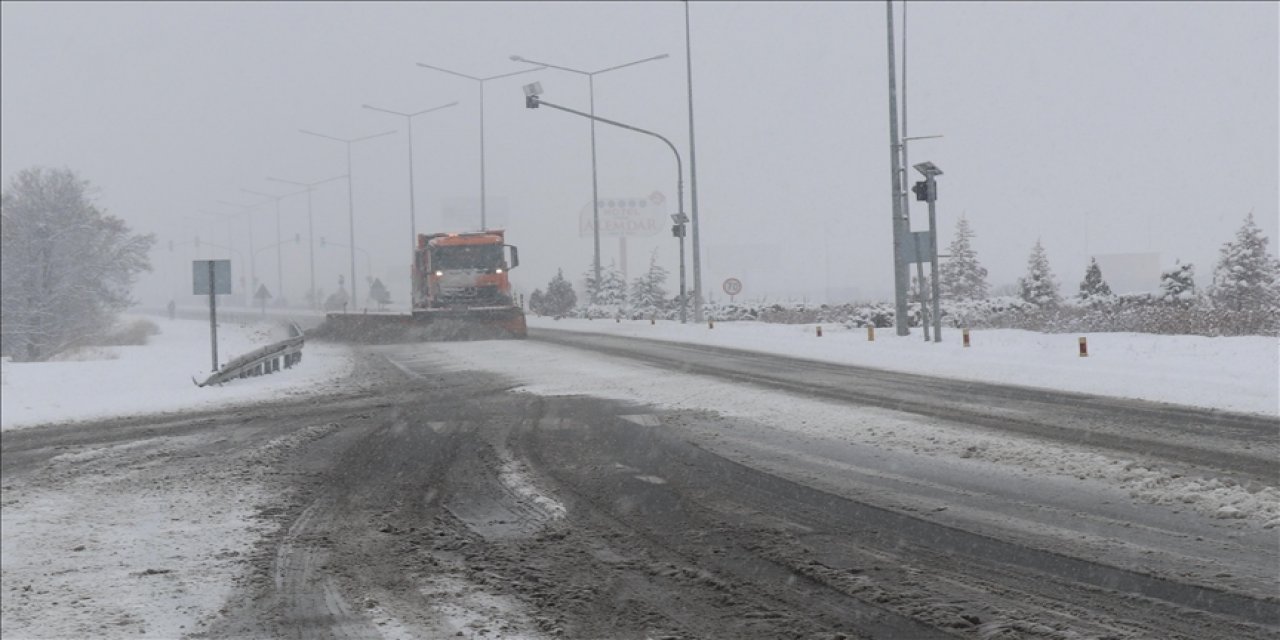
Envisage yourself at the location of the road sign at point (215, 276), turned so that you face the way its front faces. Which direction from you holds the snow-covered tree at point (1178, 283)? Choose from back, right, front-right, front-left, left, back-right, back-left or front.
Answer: right

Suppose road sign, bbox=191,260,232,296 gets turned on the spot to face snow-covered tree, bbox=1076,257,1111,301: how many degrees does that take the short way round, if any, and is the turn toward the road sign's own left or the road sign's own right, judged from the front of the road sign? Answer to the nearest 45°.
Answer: approximately 90° to the road sign's own right

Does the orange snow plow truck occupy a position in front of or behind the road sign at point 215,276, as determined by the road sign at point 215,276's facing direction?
in front

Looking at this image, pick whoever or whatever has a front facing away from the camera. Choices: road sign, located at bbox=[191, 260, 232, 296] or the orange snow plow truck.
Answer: the road sign

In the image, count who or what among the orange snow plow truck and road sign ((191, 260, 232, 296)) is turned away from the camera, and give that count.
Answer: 1

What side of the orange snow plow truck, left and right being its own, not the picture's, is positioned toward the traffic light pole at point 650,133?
left

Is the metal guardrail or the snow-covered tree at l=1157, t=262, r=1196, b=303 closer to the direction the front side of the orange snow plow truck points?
the metal guardrail

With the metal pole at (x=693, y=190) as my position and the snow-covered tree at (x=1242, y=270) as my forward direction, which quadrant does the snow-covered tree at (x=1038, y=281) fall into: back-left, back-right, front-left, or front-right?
front-left

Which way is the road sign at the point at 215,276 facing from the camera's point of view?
away from the camera

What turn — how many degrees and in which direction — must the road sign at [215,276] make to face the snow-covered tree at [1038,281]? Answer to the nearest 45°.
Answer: approximately 90° to its right

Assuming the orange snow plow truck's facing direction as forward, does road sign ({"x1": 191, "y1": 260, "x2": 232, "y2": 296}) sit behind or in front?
in front

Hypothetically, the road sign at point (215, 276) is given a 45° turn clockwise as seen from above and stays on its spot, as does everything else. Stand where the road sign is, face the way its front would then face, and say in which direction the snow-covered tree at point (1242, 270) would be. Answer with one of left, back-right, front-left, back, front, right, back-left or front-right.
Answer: front-right

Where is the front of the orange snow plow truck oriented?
toward the camera

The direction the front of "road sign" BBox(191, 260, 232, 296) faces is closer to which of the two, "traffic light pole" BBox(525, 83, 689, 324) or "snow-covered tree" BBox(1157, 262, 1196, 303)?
the traffic light pole

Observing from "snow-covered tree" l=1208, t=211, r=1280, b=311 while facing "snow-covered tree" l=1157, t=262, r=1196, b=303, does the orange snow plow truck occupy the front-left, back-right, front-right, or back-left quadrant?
front-left

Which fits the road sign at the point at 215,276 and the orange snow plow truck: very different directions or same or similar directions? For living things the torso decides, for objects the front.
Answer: very different directions

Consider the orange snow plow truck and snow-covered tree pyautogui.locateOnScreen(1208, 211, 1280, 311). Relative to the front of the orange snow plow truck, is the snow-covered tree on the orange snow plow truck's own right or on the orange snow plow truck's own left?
on the orange snow plow truck's own left

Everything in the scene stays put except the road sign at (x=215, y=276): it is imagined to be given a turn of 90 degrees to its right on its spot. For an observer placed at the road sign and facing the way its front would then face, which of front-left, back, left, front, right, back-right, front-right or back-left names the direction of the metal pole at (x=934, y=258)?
front
